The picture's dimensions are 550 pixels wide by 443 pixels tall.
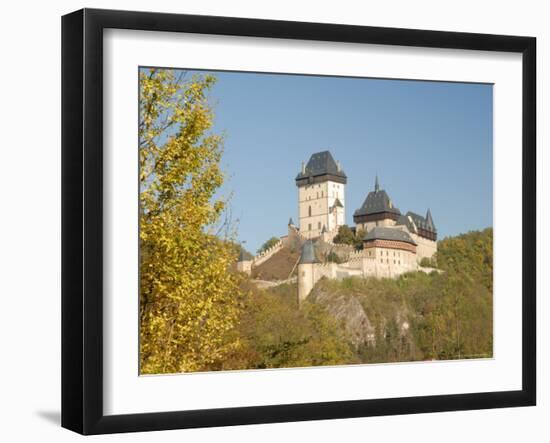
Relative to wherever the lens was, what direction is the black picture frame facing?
facing the viewer and to the right of the viewer
